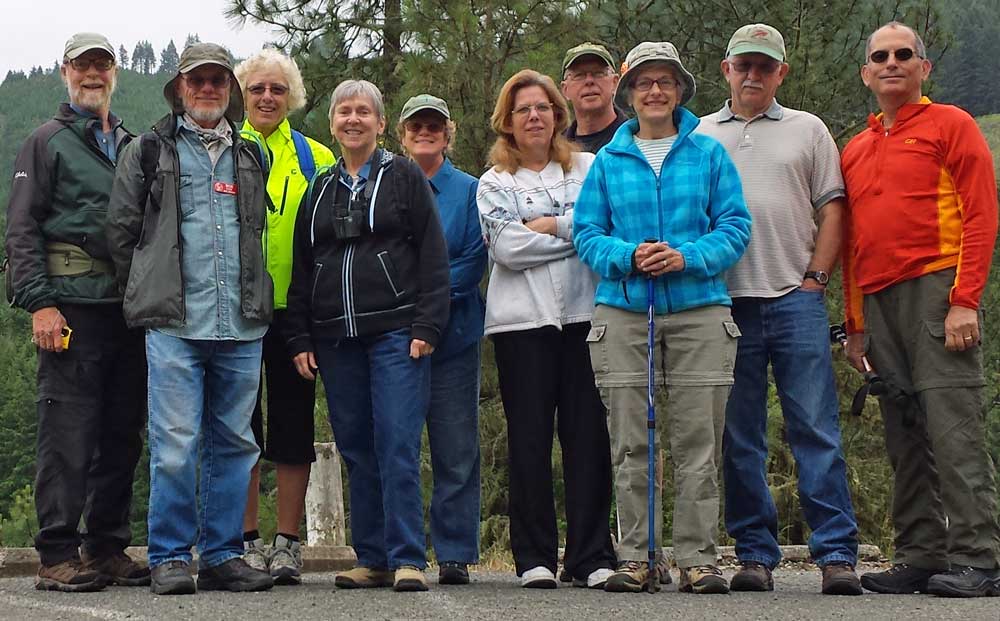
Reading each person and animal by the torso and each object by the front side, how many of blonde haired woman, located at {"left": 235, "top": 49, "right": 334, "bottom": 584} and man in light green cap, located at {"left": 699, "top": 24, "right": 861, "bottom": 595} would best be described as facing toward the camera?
2

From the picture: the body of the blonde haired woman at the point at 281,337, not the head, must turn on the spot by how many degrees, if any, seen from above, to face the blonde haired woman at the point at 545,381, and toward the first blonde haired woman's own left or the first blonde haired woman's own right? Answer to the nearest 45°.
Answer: approximately 45° to the first blonde haired woman's own left

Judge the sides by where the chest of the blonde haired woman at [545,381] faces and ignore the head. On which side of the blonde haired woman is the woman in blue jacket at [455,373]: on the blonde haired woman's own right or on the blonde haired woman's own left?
on the blonde haired woman's own right

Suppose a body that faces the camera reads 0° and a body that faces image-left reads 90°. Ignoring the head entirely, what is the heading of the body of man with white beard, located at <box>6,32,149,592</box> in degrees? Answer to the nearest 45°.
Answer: approximately 315°

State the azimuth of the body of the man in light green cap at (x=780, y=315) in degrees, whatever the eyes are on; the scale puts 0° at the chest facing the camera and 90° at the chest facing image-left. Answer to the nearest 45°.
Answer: approximately 0°

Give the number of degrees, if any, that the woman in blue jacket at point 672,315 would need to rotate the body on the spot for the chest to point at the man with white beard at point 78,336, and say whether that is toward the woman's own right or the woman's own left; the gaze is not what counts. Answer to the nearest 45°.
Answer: approximately 90° to the woman's own right

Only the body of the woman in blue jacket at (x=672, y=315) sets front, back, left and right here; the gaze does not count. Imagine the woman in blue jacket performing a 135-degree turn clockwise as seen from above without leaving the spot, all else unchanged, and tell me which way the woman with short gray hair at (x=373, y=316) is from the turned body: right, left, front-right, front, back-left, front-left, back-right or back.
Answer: front-left

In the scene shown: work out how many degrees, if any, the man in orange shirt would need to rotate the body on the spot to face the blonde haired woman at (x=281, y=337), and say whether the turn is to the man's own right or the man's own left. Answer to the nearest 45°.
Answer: approximately 45° to the man's own right
